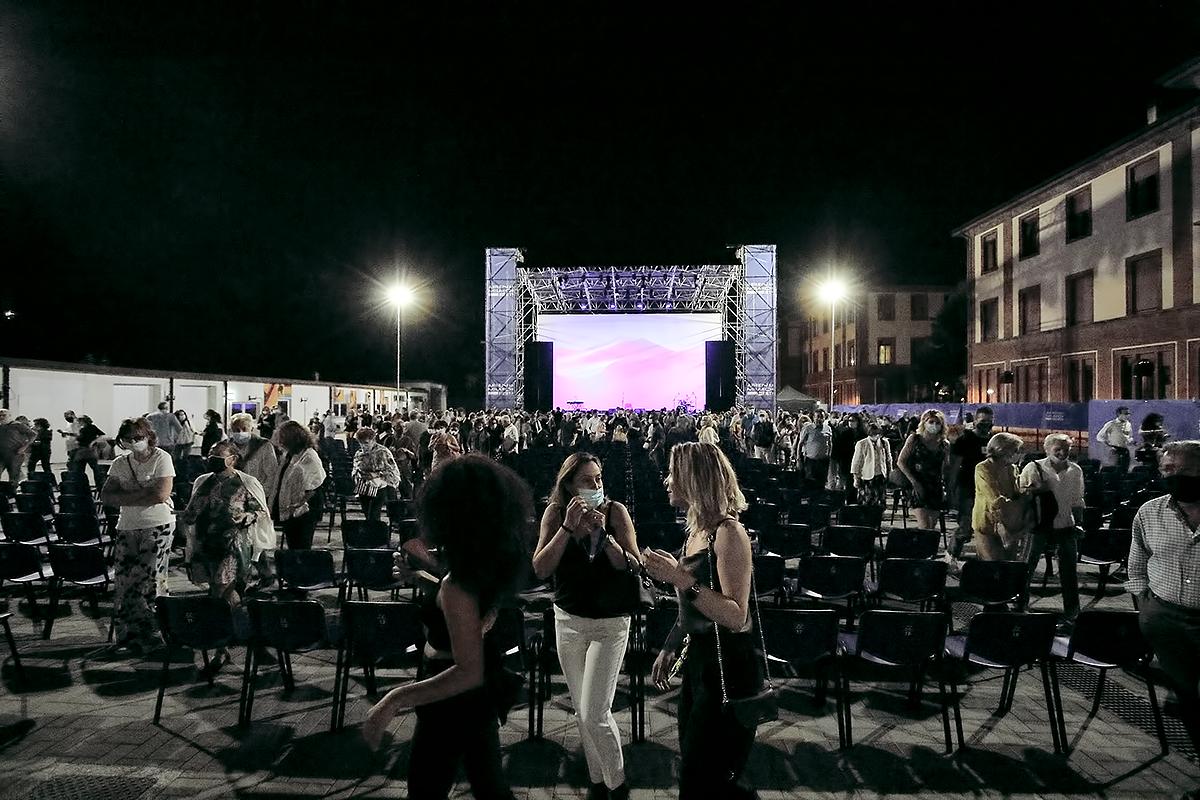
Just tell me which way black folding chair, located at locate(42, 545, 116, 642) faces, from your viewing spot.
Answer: facing away from the viewer

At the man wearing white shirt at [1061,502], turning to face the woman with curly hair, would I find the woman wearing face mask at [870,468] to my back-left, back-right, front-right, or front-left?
back-right

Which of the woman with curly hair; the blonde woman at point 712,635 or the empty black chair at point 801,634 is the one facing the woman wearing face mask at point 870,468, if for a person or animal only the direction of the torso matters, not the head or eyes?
the empty black chair

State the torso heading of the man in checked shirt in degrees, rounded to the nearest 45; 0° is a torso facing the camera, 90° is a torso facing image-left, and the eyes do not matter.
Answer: approximately 0°

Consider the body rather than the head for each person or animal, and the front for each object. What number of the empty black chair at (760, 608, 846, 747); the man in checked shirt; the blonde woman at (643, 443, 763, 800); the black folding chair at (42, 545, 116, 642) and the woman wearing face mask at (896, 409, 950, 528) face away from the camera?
2

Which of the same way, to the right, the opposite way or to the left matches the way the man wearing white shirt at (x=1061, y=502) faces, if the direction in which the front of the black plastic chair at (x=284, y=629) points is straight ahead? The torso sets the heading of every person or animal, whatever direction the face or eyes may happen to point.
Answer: the opposite way

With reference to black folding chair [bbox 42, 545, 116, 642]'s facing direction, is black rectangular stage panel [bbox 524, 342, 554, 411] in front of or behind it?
in front

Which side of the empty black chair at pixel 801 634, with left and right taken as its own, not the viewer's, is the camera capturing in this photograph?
back

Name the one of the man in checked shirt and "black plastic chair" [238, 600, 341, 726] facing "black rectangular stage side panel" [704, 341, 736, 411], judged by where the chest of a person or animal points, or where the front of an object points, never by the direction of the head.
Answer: the black plastic chair

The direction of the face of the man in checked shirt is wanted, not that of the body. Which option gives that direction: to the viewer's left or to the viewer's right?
to the viewer's left

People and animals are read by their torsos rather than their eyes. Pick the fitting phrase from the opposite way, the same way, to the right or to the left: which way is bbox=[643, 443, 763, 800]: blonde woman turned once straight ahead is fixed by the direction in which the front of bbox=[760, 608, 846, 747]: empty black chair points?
to the left

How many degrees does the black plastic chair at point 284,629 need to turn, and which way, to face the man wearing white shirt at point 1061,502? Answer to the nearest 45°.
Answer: approximately 45° to its right

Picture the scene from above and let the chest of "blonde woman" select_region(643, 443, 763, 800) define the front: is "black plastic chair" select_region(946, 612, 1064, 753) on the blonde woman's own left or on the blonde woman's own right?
on the blonde woman's own right

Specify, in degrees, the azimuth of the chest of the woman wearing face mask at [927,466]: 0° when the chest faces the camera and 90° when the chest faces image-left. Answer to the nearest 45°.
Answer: approximately 0°

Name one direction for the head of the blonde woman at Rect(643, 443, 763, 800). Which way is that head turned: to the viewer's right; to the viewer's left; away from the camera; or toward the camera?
to the viewer's left
